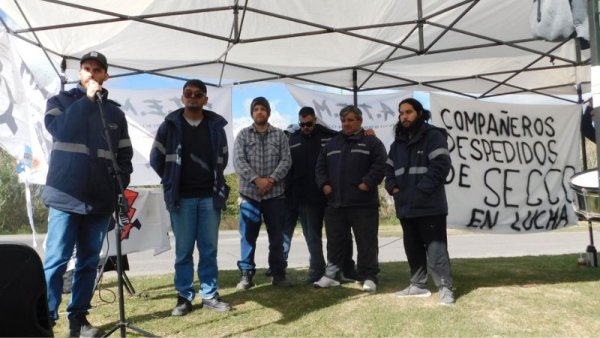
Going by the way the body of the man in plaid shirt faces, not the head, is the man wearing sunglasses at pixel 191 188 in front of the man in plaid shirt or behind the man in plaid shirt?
in front

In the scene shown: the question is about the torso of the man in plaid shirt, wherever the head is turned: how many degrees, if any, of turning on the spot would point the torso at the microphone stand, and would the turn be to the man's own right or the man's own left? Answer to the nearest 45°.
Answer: approximately 45° to the man's own right

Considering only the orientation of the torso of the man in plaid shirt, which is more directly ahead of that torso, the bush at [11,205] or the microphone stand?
the microphone stand

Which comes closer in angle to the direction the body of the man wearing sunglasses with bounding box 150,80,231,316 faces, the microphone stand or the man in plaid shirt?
the microphone stand

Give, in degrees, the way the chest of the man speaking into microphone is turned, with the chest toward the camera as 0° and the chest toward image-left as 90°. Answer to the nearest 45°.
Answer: approximately 315°

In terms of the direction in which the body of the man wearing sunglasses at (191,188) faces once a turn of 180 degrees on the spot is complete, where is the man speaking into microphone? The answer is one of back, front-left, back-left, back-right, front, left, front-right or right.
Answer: back-left

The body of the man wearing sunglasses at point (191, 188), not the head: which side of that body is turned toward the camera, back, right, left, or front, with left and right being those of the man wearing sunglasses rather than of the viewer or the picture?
front

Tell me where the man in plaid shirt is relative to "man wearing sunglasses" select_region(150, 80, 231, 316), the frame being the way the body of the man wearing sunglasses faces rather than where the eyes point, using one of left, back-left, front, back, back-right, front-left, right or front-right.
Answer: back-left

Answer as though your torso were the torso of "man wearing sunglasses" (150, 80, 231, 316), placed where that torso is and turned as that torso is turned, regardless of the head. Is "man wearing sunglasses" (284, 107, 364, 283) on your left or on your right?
on your left

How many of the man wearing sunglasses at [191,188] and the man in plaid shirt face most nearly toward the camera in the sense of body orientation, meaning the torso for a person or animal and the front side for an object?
2

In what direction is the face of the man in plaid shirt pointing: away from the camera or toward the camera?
toward the camera

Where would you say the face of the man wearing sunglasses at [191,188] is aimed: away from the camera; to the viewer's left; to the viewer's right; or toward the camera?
toward the camera

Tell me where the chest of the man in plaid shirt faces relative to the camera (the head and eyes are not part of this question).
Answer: toward the camera

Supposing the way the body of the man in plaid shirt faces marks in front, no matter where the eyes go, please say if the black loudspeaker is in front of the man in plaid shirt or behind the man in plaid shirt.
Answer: in front
